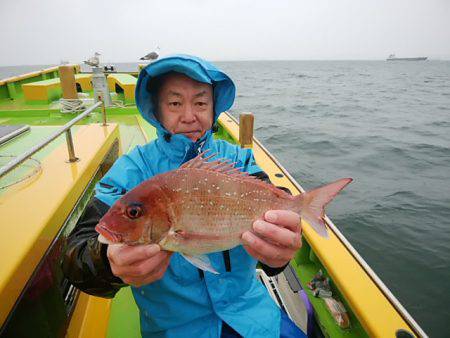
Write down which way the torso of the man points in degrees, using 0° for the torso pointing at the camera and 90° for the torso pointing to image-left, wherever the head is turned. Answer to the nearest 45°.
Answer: approximately 0°

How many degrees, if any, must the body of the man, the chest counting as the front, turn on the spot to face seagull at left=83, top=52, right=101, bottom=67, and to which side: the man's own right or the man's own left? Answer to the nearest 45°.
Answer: approximately 180°

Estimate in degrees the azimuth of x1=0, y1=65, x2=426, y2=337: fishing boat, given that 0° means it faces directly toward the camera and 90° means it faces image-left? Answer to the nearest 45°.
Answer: approximately 180°
